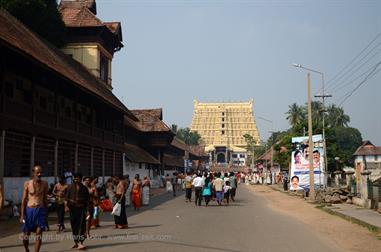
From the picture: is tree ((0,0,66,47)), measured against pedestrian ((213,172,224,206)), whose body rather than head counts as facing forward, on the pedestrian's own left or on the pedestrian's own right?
on the pedestrian's own left

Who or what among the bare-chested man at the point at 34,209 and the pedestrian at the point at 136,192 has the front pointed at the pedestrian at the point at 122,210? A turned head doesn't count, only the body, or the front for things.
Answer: the pedestrian at the point at 136,192

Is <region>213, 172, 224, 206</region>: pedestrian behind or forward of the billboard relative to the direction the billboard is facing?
forward

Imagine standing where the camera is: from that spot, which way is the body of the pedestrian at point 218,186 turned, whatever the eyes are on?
away from the camera

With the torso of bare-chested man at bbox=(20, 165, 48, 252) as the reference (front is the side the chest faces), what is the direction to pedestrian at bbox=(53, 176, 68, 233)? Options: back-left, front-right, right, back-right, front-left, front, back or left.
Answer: back

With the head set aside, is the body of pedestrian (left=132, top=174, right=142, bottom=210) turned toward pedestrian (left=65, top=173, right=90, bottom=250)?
yes

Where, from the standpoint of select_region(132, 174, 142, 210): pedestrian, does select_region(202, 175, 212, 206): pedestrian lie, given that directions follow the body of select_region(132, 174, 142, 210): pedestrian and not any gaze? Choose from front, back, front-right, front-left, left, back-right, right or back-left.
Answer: back-left

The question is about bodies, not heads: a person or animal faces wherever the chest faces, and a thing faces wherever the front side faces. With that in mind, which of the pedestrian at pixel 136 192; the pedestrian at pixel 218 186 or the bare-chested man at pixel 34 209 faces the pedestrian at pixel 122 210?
the pedestrian at pixel 136 192

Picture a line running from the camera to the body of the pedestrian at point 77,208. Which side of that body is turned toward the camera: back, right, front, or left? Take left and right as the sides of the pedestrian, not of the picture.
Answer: front

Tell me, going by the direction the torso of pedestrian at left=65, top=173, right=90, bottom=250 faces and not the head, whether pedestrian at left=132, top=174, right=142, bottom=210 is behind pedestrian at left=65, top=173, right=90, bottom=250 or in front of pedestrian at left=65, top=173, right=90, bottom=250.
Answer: behind

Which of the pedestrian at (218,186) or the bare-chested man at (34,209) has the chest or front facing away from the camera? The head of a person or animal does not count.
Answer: the pedestrian
